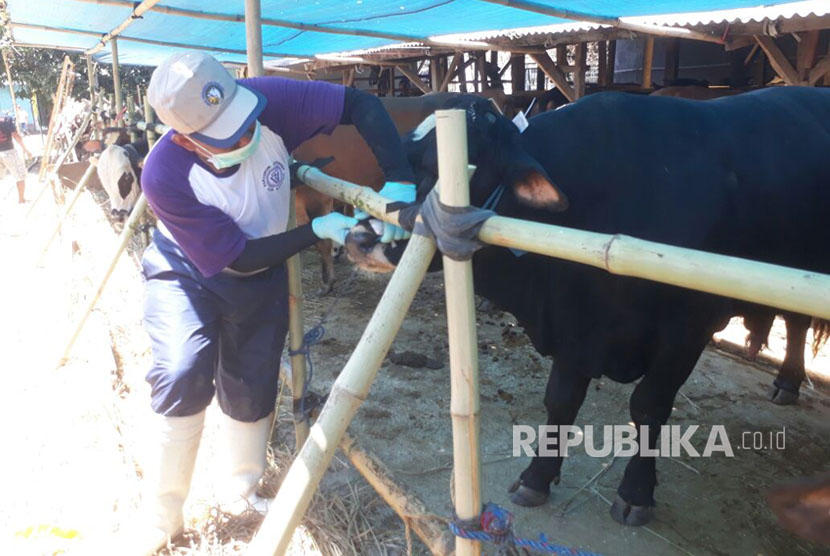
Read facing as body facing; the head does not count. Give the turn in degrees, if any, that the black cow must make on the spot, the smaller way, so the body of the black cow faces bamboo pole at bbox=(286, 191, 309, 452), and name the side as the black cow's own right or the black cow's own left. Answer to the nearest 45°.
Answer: approximately 45° to the black cow's own right

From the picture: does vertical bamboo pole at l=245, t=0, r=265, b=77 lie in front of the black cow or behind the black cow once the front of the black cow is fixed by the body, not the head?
in front

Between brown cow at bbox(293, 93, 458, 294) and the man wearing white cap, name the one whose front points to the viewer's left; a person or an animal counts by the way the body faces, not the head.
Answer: the brown cow

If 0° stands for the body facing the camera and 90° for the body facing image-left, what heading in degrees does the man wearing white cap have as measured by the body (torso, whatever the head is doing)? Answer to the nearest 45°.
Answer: approximately 315°

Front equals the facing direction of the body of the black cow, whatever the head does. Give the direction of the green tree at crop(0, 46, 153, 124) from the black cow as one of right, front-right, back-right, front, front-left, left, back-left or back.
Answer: right

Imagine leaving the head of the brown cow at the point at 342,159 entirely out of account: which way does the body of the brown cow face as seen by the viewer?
to the viewer's left

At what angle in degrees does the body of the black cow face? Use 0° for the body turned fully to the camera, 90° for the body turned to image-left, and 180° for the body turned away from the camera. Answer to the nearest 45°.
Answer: approximately 45°

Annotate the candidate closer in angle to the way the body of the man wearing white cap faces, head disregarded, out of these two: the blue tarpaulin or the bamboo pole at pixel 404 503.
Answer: the bamboo pole

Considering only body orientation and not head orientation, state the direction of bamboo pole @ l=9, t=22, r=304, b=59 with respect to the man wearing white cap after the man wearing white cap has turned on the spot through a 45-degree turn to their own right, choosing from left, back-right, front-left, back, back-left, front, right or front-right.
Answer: back

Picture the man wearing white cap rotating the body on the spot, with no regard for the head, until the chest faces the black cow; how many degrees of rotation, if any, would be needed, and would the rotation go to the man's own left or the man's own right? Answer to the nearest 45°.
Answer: approximately 45° to the man's own left

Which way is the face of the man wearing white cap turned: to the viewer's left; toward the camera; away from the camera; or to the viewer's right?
to the viewer's right
